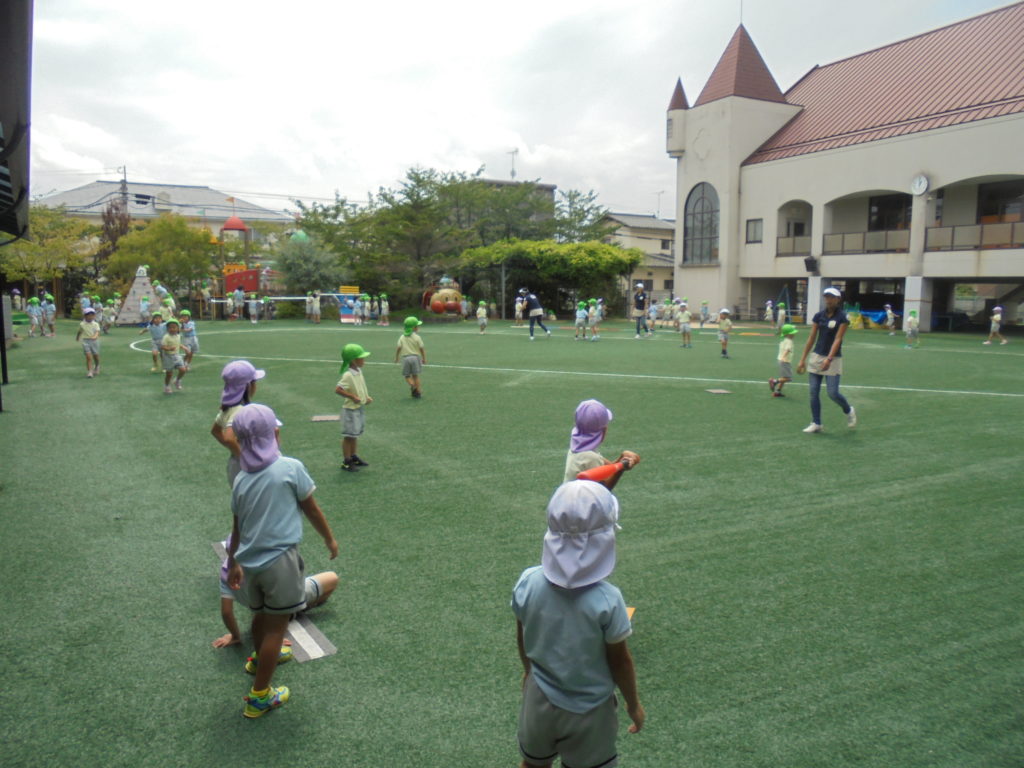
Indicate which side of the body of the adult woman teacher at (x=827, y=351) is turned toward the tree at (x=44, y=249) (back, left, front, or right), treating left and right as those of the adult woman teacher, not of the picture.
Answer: right

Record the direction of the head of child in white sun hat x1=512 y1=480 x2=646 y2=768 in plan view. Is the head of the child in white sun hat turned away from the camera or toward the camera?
away from the camera

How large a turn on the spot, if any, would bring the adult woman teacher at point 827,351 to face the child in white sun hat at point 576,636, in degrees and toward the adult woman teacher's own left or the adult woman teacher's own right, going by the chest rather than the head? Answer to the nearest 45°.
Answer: approximately 45° to the adult woman teacher's own left

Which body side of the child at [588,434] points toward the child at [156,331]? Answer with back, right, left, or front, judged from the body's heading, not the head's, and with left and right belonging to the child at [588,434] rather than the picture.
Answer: left

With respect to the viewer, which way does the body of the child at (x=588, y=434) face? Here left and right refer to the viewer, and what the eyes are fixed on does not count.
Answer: facing away from the viewer and to the right of the viewer

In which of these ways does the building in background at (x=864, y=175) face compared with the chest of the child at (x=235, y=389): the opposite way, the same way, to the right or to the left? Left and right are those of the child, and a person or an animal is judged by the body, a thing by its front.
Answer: the opposite way

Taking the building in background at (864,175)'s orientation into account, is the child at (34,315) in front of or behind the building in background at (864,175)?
in front

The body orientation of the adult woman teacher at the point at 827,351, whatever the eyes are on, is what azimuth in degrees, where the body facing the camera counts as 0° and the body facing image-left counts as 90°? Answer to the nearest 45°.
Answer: approximately 45°

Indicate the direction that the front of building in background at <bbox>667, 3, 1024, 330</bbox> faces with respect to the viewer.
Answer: facing the viewer and to the left of the viewer

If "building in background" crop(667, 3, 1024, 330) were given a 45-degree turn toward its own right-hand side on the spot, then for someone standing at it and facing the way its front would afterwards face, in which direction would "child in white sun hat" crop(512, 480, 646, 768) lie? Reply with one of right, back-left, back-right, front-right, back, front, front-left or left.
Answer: left

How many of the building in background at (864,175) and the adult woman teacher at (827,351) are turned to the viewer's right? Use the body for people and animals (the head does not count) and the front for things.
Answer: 0
